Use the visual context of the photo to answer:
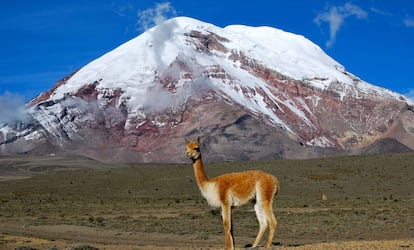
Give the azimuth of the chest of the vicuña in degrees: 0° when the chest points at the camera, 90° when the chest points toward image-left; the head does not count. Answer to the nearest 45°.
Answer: approximately 90°
